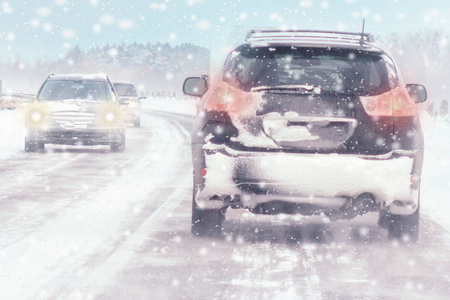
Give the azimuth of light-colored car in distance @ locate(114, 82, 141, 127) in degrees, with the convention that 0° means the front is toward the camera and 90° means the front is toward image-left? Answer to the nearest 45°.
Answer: approximately 0°

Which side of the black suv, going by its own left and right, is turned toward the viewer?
back

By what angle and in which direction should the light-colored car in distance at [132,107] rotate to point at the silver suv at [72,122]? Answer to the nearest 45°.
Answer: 0° — it already faces it

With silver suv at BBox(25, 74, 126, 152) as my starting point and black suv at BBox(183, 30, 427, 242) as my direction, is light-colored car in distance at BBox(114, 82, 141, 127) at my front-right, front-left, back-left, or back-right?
back-left

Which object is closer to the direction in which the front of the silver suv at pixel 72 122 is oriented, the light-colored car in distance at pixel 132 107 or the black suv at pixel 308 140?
the black suv

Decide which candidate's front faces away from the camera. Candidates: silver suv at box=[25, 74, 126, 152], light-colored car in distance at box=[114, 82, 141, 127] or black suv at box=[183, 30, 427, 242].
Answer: the black suv

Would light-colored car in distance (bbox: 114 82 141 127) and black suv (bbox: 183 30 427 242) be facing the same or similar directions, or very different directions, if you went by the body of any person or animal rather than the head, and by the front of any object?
very different directions

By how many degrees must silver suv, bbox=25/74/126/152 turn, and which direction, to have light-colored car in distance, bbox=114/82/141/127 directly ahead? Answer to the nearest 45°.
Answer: approximately 180°

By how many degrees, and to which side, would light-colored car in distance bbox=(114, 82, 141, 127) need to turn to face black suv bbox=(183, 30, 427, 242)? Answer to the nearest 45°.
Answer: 0° — it already faces it

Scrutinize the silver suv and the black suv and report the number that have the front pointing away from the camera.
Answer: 1
